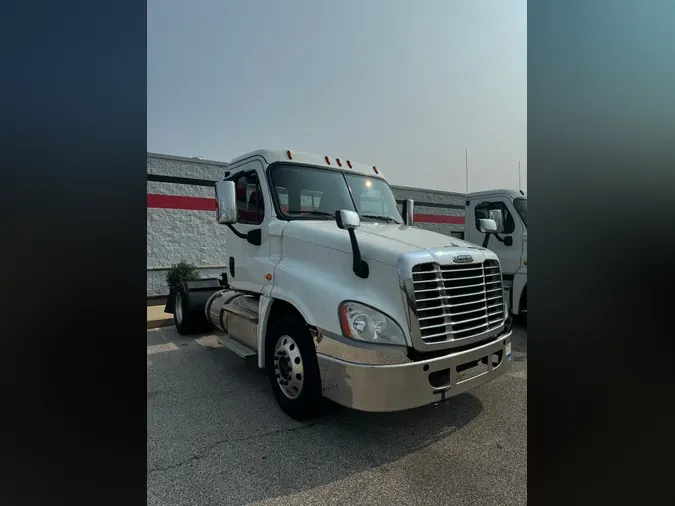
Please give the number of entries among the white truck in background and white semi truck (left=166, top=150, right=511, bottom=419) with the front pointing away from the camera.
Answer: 0

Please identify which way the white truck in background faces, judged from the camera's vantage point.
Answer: facing the viewer and to the right of the viewer

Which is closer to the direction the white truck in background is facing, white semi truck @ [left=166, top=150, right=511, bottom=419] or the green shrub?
the white semi truck

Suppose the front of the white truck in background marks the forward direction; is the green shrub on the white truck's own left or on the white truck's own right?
on the white truck's own right

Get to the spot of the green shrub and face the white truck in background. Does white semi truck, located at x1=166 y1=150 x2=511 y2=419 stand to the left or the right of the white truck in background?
right

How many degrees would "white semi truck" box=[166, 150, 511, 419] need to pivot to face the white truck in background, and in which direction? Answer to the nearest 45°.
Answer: approximately 90° to its left

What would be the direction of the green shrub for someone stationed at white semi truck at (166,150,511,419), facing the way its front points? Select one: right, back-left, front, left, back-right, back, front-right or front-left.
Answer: back

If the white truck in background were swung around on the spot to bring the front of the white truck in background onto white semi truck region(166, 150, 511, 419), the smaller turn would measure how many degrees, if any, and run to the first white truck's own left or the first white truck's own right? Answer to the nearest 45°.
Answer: approximately 45° to the first white truck's own right

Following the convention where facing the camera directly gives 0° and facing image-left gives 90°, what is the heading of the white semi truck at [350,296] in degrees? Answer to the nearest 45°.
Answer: approximately 315°
